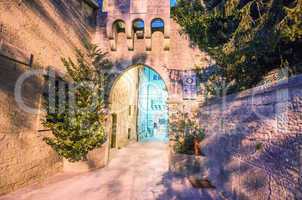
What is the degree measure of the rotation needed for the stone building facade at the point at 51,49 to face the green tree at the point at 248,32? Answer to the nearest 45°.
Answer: approximately 45° to its left
